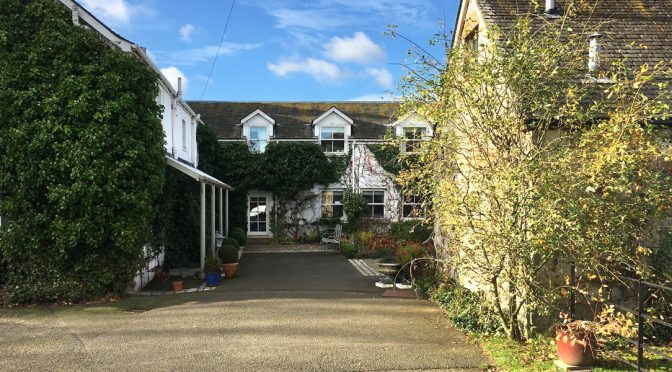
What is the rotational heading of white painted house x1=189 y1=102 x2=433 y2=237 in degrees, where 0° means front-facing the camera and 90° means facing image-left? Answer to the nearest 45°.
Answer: approximately 0°

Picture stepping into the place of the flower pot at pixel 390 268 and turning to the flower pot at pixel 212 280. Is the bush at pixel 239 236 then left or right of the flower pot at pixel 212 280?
right

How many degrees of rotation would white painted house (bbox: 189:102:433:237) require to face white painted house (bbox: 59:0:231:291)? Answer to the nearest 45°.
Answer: approximately 45° to its right

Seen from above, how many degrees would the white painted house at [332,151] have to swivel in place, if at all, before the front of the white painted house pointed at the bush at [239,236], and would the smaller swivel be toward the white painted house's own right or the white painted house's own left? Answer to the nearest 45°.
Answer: approximately 45° to the white painted house's own right

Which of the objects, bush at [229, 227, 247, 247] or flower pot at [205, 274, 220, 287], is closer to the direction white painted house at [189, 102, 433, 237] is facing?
the flower pot

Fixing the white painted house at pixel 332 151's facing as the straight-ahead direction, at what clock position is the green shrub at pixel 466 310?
The green shrub is roughly at 12 o'clock from the white painted house.

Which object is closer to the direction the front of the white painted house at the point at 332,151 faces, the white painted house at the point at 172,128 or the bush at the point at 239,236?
the white painted house

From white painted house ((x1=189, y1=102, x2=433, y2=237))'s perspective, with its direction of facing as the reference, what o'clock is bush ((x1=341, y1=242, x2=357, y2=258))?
The bush is roughly at 12 o'clock from the white painted house.

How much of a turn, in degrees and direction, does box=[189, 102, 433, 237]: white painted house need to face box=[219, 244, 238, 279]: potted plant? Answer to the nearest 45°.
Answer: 0° — it already faces it
